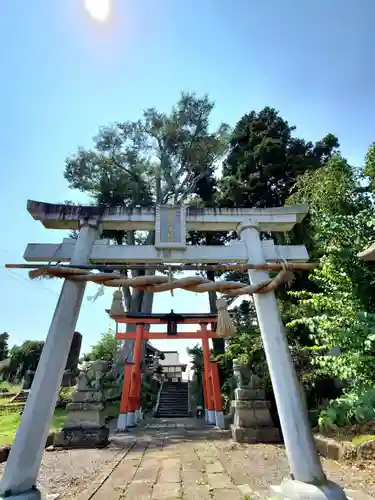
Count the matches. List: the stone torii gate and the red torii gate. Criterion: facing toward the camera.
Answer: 2

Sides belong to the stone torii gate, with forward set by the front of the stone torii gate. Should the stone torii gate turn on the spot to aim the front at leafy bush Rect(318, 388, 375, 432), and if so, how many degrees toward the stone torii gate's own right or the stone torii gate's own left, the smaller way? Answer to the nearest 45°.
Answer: approximately 135° to the stone torii gate's own left

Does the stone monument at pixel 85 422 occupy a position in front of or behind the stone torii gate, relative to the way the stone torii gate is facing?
behind

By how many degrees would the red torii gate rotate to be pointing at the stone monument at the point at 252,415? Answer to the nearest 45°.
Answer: approximately 45° to its left

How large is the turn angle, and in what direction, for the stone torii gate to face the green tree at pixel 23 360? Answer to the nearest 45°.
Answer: approximately 135° to its right

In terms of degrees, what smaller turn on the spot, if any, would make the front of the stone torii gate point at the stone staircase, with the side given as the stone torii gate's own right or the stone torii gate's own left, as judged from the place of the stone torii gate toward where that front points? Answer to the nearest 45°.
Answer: approximately 180°
